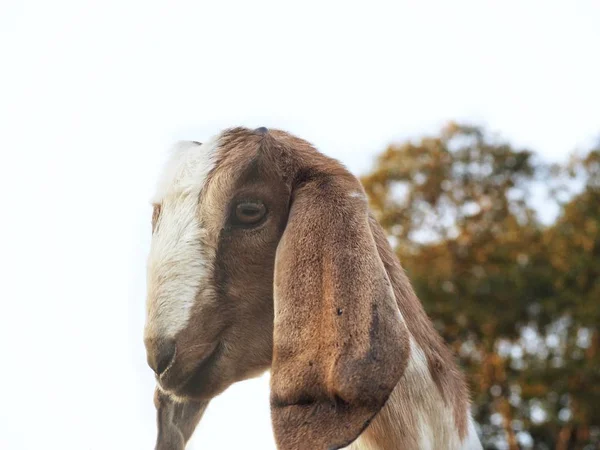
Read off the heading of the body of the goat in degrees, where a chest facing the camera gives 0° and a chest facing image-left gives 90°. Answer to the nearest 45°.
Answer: approximately 45°
